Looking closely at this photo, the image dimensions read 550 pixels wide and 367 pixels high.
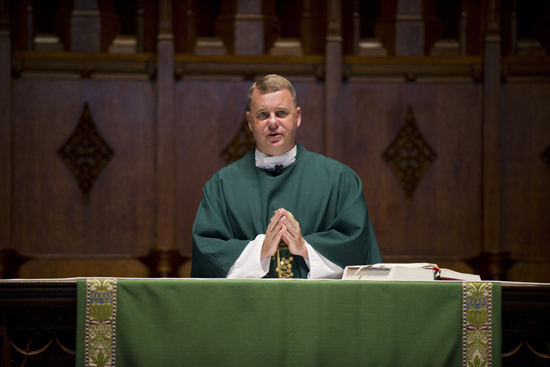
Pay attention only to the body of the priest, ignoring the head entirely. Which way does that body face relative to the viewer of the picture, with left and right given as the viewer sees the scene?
facing the viewer

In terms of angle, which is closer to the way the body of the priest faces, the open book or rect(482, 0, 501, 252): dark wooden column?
the open book

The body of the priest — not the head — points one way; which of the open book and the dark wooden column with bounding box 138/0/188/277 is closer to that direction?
the open book

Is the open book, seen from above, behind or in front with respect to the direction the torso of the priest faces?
in front

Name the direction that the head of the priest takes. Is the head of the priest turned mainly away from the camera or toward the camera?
toward the camera

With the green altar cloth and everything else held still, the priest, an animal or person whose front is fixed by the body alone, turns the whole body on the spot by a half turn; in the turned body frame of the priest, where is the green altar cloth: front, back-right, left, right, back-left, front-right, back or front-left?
back
